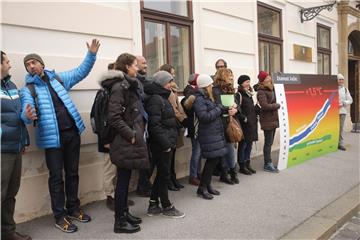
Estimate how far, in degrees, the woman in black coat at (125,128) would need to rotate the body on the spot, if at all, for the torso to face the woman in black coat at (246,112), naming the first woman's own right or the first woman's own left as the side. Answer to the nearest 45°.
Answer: approximately 45° to the first woman's own left

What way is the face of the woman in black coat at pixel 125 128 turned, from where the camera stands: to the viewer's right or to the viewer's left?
to the viewer's right

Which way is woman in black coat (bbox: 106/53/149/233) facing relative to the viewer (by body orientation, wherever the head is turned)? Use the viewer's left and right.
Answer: facing to the right of the viewer

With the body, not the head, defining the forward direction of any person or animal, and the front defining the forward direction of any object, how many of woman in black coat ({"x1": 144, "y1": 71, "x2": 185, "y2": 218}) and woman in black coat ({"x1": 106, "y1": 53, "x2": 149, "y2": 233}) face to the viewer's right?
2

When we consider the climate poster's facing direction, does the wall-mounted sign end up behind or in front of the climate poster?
behind

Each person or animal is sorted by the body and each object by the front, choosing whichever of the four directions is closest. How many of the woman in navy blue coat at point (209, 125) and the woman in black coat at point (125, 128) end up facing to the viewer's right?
2

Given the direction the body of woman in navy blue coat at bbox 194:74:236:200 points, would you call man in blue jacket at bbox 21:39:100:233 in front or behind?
behind

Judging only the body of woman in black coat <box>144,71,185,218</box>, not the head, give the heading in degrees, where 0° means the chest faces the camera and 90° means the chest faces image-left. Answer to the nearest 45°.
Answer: approximately 270°

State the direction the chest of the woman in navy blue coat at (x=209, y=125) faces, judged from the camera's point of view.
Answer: to the viewer's right

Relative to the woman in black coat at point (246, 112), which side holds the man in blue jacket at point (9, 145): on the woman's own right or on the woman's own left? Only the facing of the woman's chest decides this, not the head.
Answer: on the woman's own right

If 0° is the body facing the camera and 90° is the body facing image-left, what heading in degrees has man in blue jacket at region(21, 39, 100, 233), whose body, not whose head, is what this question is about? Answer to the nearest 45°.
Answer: approximately 315°

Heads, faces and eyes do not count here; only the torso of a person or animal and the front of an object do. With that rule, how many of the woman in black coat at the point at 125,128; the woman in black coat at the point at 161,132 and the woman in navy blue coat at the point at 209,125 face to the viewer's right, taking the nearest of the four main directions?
3

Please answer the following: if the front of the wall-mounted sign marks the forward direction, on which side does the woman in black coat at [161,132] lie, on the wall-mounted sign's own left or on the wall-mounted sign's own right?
on the wall-mounted sign's own right
